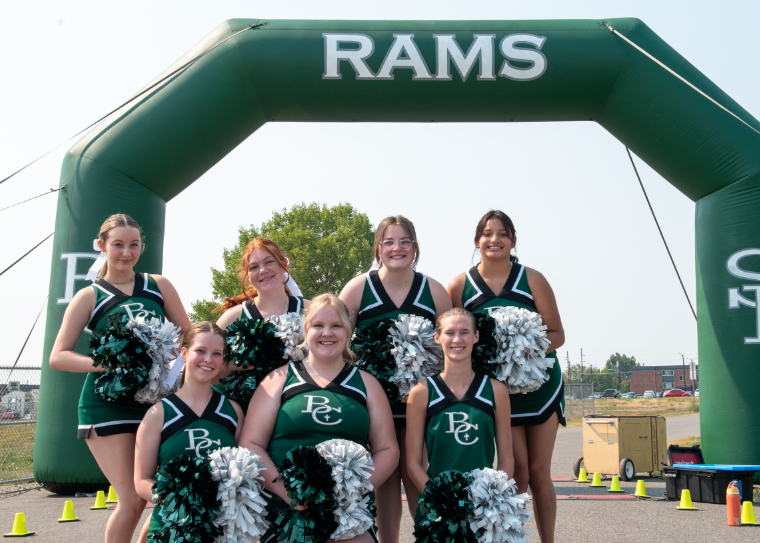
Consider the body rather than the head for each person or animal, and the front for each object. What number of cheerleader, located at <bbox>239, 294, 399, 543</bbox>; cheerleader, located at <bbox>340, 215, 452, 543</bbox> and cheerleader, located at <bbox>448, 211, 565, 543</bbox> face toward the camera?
3

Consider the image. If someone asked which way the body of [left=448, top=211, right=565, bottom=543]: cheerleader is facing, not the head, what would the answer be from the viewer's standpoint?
toward the camera

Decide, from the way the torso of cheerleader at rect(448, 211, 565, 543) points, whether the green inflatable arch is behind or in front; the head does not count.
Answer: behind

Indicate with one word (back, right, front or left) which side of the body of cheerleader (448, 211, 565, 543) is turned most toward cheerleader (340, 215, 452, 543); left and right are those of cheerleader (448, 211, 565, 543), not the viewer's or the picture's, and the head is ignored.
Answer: right

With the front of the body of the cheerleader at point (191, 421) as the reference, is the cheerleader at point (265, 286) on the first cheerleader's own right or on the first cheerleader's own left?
on the first cheerleader's own left

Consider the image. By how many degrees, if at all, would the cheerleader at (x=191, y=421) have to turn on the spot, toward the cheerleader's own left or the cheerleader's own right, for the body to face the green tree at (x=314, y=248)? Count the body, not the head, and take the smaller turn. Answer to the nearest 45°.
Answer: approximately 135° to the cheerleader's own left

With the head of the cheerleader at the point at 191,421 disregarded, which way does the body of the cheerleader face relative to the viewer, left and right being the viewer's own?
facing the viewer and to the right of the viewer

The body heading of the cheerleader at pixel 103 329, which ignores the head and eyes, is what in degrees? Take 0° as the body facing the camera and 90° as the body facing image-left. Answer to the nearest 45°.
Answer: approximately 315°

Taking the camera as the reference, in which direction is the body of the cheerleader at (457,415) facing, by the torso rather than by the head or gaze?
toward the camera

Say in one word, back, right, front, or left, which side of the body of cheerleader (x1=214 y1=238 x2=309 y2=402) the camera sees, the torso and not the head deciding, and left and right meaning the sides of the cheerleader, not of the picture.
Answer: front

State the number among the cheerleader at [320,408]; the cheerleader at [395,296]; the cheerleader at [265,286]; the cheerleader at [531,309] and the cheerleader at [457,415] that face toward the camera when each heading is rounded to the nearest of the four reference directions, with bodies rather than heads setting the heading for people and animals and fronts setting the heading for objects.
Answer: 5

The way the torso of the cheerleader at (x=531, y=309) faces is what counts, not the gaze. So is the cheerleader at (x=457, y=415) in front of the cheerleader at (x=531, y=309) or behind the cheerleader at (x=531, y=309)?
in front

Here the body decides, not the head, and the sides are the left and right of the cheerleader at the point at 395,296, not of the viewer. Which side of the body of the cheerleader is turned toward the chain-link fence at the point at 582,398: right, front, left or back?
back

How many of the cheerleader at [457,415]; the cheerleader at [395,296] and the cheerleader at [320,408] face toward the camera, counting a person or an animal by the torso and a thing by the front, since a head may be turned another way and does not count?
3
